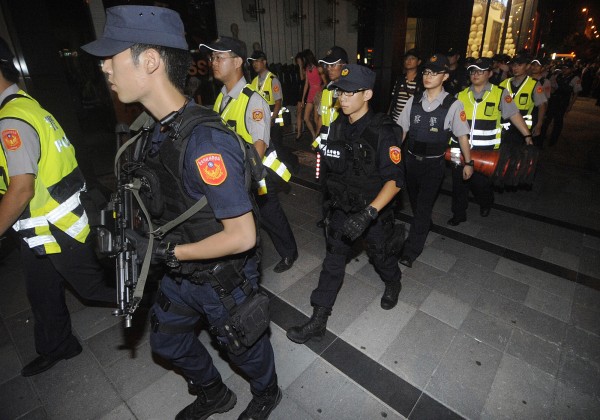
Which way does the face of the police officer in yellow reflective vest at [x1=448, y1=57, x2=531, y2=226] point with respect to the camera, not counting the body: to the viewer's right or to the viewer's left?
to the viewer's left

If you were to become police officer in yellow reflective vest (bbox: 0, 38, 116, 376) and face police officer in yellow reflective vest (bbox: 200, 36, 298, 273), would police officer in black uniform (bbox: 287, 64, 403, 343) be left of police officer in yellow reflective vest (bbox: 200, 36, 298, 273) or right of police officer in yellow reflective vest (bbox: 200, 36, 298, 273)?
right

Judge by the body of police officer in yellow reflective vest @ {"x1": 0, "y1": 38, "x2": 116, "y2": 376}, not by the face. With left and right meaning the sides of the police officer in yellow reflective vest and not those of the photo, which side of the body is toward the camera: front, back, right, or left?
left

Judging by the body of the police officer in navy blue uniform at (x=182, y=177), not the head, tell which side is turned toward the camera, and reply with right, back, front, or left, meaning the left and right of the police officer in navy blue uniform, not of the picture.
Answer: left

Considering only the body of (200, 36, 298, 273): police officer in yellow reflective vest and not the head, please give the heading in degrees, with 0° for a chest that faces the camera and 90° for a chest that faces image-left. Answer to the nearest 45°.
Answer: approximately 45°

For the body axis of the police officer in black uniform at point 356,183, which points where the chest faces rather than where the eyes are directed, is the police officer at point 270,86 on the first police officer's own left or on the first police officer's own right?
on the first police officer's own right

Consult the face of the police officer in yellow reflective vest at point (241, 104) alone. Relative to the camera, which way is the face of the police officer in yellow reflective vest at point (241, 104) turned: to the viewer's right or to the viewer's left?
to the viewer's left

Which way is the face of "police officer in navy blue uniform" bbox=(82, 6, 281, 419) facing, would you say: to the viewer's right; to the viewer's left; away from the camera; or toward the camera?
to the viewer's left

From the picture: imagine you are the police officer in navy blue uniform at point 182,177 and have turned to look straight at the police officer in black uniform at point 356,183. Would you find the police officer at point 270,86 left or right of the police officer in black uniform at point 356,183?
left

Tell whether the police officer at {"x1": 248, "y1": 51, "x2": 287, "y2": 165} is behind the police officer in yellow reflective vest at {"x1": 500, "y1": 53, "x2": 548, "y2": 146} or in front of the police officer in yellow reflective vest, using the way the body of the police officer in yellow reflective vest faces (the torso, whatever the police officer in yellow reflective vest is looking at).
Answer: in front

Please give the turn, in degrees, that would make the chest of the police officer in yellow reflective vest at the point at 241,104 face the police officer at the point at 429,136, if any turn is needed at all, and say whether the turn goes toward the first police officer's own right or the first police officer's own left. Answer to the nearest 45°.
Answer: approximately 135° to the first police officer's own left

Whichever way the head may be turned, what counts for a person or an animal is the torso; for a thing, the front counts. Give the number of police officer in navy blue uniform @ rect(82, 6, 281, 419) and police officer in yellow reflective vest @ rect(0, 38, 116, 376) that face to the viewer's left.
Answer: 2

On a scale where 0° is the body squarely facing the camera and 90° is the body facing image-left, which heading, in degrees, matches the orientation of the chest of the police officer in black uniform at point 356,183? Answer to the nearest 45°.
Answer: approximately 45°
